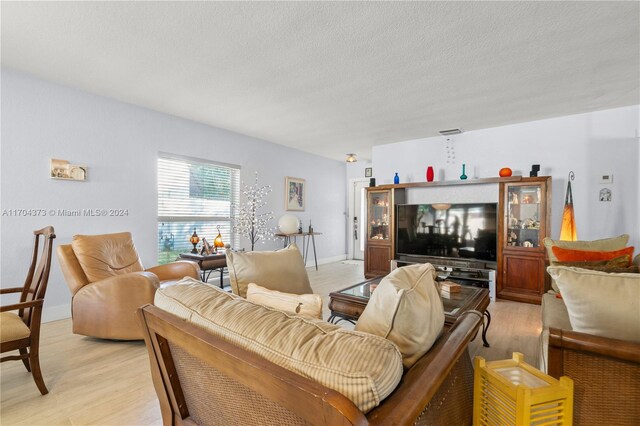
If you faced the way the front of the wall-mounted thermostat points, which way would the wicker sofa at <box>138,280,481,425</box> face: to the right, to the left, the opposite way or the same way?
the opposite way

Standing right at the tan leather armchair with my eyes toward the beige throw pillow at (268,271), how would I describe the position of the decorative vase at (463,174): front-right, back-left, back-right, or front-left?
front-left

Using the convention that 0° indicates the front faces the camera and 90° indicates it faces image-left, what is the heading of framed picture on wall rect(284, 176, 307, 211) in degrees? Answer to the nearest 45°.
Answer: approximately 315°

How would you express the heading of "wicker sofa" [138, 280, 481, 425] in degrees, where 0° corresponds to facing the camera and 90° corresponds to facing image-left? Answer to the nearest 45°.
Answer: approximately 225°

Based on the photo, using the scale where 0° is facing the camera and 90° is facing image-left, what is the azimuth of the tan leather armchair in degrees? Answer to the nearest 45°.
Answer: approximately 315°

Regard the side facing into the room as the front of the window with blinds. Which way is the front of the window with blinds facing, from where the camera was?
facing the viewer and to the right of the viewer

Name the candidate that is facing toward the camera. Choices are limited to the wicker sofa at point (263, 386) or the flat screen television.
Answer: the flat screen television

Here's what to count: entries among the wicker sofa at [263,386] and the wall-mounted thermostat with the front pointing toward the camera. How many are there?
1

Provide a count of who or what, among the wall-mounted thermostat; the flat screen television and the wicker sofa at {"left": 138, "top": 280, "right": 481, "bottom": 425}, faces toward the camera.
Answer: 2

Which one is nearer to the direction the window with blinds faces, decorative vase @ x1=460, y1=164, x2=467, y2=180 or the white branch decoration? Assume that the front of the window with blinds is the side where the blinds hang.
the decorative vase

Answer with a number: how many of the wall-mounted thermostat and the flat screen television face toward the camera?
2

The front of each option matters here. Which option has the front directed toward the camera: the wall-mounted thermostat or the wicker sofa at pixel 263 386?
the wall-mounted thermostat

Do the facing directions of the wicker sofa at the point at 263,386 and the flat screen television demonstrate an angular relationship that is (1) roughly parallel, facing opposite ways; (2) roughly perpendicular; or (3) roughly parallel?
roughly parallel, facing opposite ways

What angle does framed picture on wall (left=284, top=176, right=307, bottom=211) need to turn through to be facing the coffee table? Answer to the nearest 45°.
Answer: approximately 45° to its right

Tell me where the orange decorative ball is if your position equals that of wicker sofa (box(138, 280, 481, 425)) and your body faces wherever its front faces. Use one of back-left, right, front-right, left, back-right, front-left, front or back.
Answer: front

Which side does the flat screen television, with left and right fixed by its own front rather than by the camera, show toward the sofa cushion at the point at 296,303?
front

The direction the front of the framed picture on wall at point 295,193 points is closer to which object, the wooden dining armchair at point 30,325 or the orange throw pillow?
the orange throw pillow

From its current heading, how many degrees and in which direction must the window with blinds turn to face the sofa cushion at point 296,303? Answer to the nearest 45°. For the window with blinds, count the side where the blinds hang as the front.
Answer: approximately 45° to its right

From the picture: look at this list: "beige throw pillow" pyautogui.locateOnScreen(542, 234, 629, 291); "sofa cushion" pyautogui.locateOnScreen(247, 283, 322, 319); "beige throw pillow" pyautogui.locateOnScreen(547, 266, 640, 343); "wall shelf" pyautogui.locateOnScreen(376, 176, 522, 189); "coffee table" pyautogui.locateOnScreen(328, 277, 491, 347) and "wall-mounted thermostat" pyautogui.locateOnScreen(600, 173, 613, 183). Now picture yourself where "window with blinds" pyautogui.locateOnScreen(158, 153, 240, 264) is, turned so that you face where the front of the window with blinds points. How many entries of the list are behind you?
0

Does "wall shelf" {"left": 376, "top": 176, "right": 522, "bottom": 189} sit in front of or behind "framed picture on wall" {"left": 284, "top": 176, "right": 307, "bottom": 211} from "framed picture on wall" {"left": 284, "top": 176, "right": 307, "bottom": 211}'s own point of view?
in front

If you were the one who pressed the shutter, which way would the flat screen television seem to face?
facing the viewer

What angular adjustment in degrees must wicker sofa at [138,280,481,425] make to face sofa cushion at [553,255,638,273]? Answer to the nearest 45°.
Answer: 0° — it already faces it
